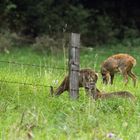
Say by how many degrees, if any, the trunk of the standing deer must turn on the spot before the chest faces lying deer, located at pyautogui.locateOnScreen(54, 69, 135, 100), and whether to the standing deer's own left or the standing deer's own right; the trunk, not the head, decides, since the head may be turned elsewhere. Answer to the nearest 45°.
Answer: approximately 90° to the standing deer's own left

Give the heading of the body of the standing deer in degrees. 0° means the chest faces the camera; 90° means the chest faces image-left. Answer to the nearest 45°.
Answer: approximately 90°

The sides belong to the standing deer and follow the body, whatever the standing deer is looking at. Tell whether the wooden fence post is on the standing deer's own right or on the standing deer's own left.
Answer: on the standing deer's own left
